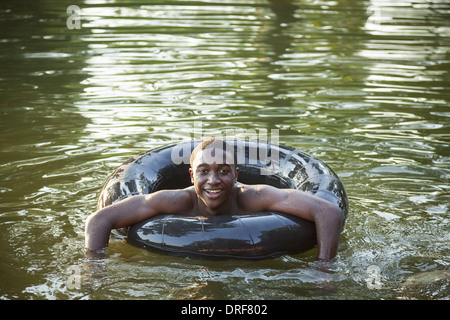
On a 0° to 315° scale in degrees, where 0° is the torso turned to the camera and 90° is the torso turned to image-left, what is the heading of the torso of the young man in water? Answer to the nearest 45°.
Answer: approximately 0°

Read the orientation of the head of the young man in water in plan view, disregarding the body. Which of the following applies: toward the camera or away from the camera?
toward the camera
